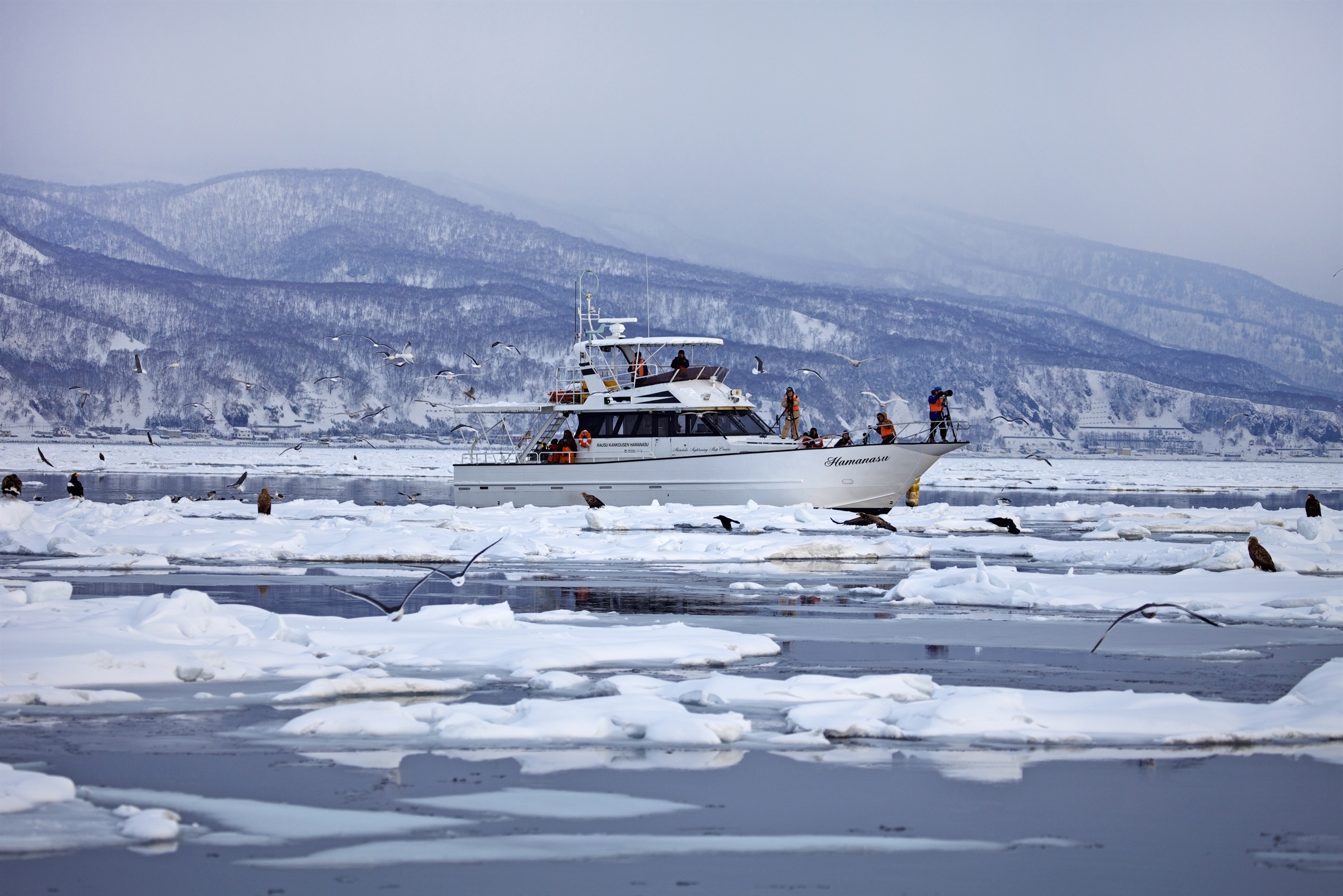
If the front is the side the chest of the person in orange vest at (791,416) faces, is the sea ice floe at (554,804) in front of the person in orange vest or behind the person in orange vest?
in front

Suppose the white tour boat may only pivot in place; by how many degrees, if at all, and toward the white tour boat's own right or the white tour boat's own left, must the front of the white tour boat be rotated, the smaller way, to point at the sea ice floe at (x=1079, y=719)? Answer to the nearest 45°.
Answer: approximately 90° to the white tour boat's own right

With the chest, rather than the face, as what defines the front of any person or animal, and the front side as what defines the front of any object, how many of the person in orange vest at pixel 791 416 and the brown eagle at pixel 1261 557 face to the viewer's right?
0

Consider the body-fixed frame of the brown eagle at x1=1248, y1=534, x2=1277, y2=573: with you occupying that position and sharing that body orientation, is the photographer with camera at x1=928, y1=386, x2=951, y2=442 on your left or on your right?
on your right

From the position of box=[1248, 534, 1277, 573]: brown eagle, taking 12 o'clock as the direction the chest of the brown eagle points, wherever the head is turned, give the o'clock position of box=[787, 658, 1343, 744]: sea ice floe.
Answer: The sea ice floe is roughly at 9 o'clock from the brown eagle.

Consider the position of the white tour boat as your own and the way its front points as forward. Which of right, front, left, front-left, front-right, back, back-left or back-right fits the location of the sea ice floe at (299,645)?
right

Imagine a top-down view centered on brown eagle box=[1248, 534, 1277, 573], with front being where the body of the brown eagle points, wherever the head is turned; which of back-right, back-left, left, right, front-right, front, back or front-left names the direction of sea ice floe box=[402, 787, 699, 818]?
left

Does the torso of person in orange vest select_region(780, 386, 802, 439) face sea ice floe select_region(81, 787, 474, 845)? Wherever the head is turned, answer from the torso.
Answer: yes

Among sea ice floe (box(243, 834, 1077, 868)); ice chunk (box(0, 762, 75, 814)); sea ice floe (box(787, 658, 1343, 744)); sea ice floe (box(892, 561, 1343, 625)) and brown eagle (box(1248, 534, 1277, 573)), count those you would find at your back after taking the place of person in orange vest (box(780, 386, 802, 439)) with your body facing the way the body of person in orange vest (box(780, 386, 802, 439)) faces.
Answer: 0

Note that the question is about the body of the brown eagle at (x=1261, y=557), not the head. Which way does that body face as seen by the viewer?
to the viewer's left

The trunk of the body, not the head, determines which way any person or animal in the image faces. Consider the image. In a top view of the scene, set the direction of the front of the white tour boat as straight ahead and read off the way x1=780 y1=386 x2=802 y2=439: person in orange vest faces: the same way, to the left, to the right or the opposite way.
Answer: to the right

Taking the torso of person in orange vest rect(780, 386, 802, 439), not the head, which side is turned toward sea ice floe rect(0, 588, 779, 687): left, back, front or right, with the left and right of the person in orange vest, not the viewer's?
front

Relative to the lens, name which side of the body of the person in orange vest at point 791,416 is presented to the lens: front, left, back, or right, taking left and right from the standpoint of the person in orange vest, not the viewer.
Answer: front

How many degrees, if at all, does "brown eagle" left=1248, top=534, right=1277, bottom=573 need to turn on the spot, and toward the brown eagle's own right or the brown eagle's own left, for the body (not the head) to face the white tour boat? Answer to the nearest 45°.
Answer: approximately 45° to the brown eagle's own right

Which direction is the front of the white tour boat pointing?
to the viewer's right

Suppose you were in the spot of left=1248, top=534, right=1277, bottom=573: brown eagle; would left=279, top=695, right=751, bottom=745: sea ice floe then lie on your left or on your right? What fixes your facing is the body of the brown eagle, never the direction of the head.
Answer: on your left
